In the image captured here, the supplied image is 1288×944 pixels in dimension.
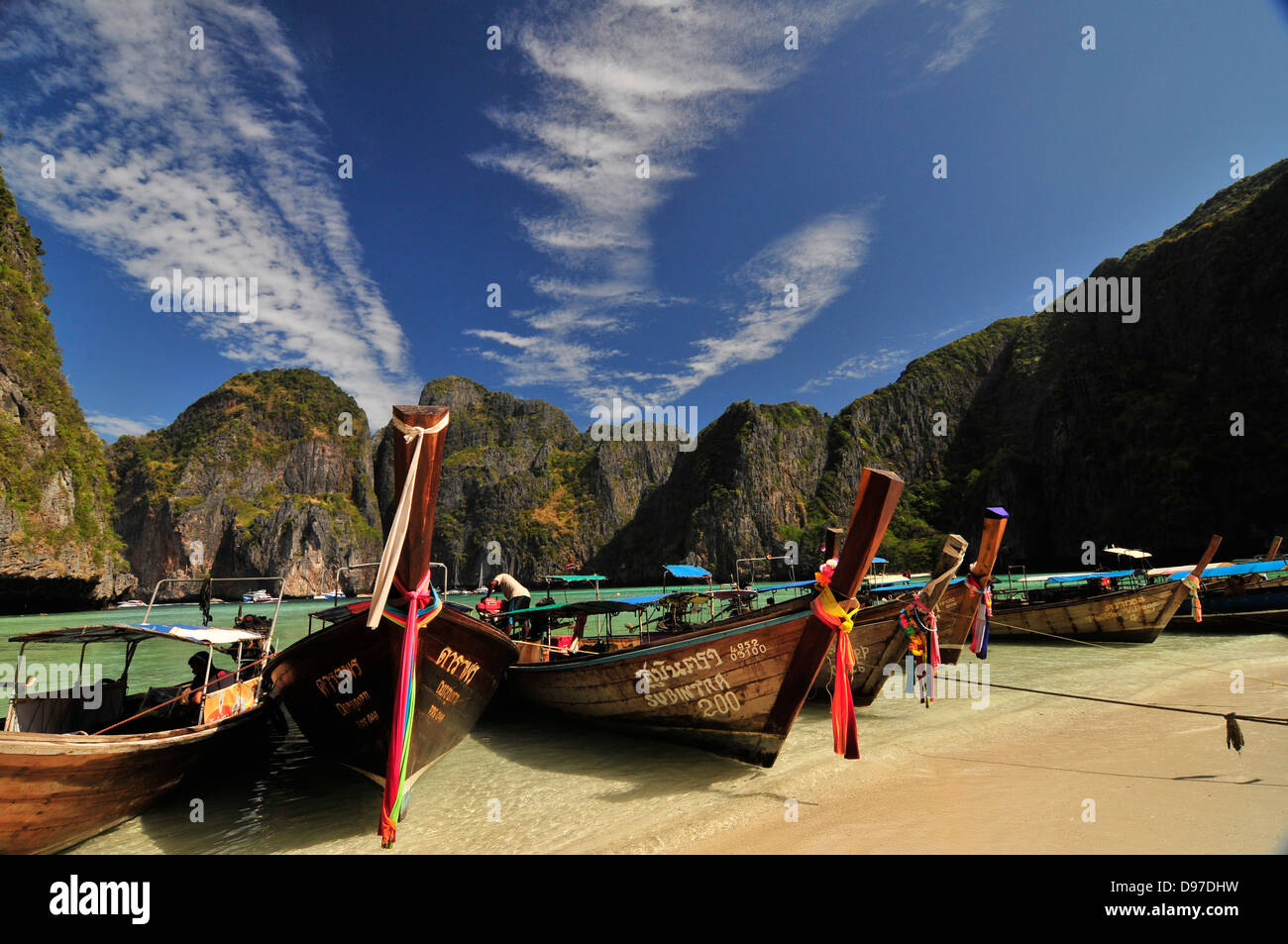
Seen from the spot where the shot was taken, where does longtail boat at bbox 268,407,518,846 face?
facing the viewer

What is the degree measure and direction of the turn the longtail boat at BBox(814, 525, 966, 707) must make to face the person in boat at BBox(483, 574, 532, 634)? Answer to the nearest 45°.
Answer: approximately 135° to its right

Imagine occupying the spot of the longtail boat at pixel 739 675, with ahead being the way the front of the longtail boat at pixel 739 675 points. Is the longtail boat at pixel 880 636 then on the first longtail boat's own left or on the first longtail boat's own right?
on the first longtail boat's own left

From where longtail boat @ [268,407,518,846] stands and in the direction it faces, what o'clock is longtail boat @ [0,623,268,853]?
longtail boat @ [0,623,268,853] is roughly at 4 o'clock from longtail boat @ [268,407,518,846].

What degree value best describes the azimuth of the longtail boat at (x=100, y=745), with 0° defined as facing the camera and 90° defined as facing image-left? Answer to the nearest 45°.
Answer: approximately 45°

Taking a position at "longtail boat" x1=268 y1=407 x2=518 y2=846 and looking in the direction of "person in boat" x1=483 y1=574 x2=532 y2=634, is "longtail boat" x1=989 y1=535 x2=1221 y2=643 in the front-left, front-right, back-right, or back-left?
front-right

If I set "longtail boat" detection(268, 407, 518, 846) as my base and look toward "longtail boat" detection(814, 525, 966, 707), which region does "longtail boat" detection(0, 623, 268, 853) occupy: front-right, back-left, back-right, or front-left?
back-left

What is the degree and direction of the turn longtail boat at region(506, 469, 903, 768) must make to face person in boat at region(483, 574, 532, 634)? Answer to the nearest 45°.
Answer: approximately 180°

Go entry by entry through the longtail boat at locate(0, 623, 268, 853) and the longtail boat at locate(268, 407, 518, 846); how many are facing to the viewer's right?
0

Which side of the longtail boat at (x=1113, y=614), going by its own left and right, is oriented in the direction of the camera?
right

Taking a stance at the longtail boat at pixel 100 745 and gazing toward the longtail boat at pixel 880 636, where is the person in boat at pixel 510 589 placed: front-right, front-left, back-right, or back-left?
front-left
